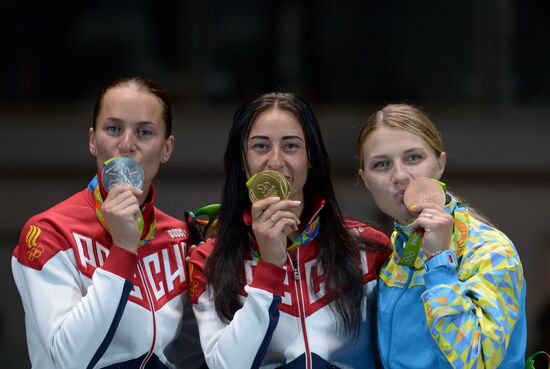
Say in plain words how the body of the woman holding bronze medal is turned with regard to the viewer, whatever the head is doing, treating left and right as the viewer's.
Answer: facing the viewer and to the left of the viewer

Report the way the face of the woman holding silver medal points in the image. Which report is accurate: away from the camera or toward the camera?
toward the camera

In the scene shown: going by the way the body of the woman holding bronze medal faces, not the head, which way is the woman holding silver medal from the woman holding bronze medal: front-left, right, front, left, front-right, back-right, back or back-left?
front-right

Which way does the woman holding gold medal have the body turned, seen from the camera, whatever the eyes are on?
toward the camera

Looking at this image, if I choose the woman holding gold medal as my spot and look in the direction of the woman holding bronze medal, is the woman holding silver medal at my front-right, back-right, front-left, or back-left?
back-right

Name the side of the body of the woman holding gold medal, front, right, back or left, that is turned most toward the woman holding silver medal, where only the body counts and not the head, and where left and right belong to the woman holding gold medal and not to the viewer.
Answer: right

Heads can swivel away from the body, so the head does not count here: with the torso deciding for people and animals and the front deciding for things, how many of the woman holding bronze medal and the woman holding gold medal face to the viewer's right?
0
